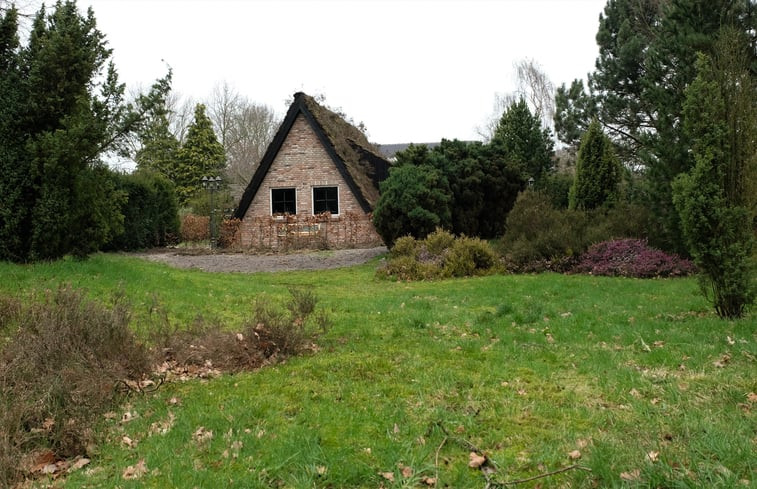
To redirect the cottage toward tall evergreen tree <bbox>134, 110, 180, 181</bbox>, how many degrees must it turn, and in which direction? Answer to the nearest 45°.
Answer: approximately 135° to its right

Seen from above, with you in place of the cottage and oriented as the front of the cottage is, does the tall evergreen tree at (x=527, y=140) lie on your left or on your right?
on your left

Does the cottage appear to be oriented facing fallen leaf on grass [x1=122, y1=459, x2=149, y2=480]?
yes

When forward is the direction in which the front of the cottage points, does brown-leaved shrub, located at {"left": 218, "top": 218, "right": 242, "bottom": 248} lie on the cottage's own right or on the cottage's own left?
on the cottage's own right

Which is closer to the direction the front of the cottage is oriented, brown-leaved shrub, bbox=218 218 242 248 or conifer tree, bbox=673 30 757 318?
the conifer tree

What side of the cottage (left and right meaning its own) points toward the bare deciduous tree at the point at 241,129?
back

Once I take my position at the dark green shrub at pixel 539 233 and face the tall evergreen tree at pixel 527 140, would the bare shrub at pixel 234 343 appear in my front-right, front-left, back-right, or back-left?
back-left

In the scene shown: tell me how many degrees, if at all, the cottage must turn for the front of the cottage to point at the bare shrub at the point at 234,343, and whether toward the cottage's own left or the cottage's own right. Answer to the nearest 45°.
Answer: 0° — it already faces it

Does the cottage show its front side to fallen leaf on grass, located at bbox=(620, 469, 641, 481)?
yes

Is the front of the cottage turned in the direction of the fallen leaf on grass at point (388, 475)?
yes

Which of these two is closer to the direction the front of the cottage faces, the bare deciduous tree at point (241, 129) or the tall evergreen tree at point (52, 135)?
the tall evergreen tree

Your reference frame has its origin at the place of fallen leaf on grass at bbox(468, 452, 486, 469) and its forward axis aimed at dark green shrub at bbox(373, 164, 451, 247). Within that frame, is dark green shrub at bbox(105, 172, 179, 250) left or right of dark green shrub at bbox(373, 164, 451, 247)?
left

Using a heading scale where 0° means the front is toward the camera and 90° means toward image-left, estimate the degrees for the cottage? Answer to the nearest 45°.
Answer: approximately 0°
